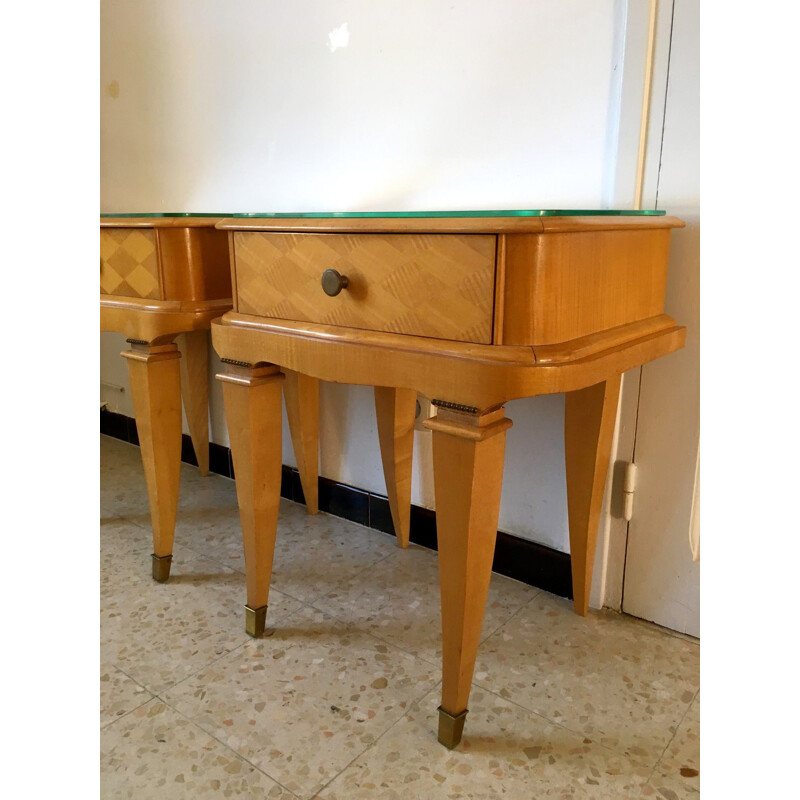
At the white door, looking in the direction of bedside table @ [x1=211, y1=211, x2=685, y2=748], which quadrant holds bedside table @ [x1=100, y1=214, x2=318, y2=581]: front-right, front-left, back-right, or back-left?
front-right

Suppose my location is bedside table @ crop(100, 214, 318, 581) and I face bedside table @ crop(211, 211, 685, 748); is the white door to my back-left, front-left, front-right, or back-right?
front-left

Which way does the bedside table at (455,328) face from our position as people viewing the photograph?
facing the viewer and to the left of the viewer

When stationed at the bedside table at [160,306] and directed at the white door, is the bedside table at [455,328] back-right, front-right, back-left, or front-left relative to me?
front-right

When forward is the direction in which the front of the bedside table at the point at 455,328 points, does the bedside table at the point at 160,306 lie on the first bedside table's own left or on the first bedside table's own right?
on the first bedside table's own right
